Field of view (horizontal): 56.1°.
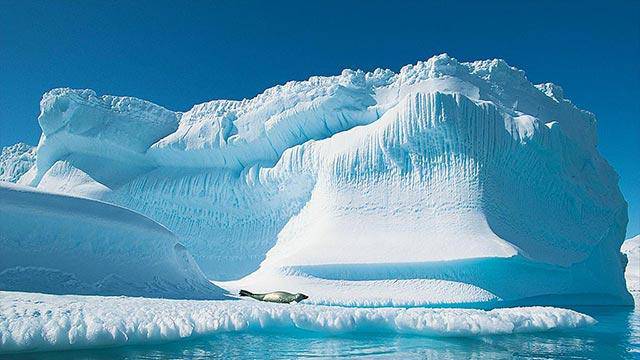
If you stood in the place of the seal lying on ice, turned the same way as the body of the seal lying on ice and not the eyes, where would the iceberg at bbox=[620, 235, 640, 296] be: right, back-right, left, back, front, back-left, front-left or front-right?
front-left

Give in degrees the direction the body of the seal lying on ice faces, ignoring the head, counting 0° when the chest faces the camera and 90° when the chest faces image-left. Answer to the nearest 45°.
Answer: approximately 270°
